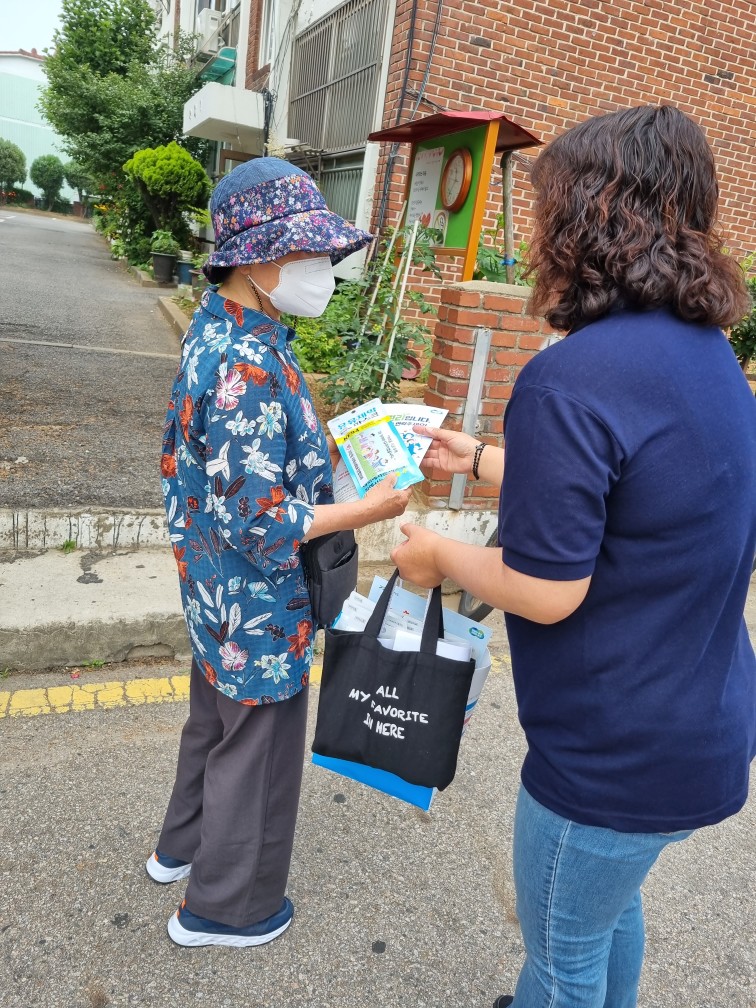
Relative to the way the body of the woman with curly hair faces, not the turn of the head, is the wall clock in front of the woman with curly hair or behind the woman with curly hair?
in front

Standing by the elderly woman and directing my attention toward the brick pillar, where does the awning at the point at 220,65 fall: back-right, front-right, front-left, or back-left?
front-left

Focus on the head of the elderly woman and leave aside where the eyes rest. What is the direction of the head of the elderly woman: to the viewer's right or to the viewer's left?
to the viewer's right

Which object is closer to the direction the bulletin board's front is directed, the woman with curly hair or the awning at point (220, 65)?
the woman with curly hair

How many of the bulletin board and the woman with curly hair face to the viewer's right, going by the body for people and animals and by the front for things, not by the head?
0

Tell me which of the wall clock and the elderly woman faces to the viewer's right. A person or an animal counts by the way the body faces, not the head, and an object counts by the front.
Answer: the elderly woman

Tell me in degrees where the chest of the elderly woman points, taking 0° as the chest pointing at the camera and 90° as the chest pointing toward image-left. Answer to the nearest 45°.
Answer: approximately 270°

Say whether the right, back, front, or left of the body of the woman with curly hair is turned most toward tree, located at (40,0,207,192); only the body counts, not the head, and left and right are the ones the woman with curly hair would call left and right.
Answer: front

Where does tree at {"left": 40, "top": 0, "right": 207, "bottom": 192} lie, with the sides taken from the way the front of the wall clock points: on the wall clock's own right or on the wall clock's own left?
on the wall clock's own right

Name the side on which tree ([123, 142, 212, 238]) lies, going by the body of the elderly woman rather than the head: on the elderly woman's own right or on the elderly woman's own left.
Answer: on the elderly woman's own left

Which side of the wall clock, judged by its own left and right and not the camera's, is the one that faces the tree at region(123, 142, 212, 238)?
right

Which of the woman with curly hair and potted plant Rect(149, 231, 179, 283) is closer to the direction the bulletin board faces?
the woman with curly hair

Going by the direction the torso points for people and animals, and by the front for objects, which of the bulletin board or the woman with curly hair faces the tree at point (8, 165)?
the woman with curly hair

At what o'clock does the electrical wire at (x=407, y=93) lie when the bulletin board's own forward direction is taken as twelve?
The electrical wire is roughly at 4 o'clock from the bulletin board.

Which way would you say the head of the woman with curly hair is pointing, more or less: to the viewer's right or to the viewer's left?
to the viewer's left
